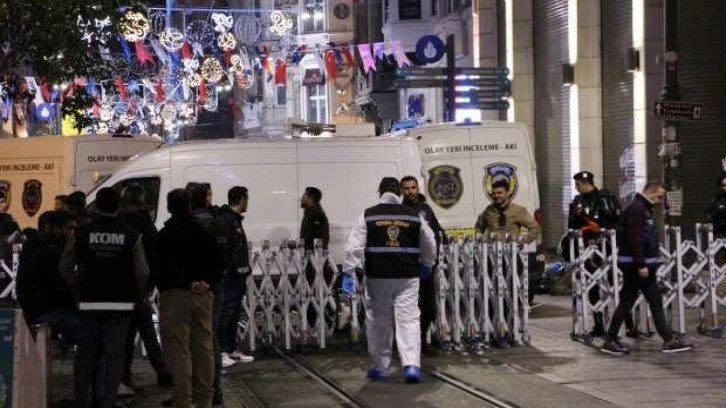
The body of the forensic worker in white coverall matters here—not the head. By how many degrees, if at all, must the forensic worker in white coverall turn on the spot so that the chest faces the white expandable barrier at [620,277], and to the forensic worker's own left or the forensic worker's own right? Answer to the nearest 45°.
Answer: approximately 45° to the forensic worker's own right

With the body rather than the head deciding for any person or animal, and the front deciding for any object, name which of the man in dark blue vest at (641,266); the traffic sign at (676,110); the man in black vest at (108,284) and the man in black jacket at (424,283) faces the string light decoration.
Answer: the man in black vest at (108,284)

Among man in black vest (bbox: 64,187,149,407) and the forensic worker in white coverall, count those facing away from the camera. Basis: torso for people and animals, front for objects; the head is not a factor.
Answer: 2

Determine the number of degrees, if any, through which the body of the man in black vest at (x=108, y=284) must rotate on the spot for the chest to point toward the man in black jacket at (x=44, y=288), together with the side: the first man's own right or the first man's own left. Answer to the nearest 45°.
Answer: approximately 45° to the first man's own left

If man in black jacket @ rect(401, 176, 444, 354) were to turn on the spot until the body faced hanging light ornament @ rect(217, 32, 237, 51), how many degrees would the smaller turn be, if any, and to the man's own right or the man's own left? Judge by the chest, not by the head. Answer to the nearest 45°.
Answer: approximately 135° to the man's own right

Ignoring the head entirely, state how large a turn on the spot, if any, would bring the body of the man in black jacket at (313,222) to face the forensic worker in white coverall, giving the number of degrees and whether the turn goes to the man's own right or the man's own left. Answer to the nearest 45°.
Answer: approximately 90° to the man's own left

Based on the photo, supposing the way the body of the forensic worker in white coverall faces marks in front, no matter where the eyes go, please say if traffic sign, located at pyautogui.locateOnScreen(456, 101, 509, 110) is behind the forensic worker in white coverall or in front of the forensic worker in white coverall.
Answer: in front

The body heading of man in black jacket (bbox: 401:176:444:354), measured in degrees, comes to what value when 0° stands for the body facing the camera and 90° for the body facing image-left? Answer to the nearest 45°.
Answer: approximately 45°

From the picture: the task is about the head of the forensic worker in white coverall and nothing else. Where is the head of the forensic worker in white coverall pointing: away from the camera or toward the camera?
away from the camera

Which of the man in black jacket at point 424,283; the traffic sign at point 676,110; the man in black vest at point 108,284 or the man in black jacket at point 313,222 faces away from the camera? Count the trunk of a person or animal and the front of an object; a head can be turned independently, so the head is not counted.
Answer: the man in black vest at point 108,284

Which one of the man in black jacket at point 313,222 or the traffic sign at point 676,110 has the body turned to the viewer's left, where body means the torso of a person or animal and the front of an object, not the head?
the man in black jacket

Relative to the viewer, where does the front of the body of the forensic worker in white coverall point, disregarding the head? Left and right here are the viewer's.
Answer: facing away from the viewer

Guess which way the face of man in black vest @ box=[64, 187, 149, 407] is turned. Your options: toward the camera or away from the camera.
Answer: away from the camera

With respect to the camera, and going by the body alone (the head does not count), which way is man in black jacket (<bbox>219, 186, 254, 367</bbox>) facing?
to the viewer's right

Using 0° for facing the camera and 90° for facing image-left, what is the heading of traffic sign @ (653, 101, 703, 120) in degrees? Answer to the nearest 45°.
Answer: approximately 0°
